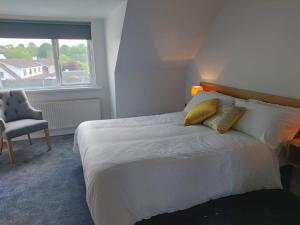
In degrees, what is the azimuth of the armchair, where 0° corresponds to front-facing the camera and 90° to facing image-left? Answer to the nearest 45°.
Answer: approximately 315°

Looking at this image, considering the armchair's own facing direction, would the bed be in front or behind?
in front

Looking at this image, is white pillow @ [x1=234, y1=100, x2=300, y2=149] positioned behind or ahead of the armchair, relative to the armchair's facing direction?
ahead
